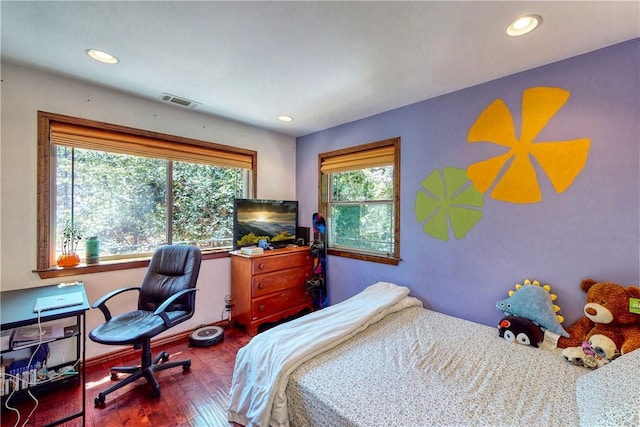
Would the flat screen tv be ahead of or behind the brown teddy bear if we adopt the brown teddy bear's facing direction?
ahead

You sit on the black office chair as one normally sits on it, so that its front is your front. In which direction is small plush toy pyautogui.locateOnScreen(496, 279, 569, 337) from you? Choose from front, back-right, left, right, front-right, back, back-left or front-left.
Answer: left

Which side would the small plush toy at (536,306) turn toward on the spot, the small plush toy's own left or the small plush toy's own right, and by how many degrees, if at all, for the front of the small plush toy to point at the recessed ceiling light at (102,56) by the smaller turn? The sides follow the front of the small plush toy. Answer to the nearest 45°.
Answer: approximately 45° to the small plush toy's own left

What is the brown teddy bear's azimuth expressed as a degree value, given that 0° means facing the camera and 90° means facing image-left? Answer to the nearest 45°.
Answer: approximately 45°

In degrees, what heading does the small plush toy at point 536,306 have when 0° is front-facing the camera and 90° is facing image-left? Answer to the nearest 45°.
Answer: approximately 90°

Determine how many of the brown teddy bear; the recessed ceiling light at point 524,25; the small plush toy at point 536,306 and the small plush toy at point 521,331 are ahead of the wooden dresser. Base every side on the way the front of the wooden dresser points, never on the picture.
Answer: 4

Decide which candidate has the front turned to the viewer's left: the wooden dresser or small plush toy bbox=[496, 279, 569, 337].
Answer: the small plush toy
